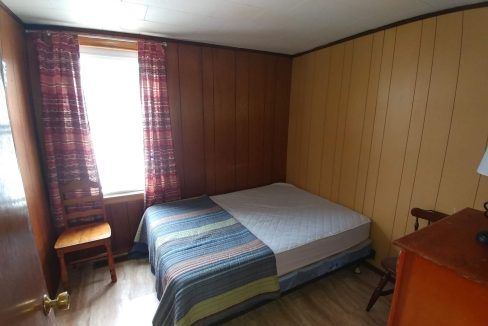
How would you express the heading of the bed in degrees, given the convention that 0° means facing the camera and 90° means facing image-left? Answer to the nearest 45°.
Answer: approximately 45°

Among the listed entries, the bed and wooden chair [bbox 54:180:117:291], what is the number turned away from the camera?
0

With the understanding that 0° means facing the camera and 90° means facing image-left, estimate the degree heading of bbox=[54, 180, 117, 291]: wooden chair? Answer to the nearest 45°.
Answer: approximately 0°

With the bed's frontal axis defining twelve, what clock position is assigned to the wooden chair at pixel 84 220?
The wooden chair is roughly at 2 o'clock from the bed.

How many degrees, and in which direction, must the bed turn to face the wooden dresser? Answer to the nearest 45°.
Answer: approximately 90° to its left

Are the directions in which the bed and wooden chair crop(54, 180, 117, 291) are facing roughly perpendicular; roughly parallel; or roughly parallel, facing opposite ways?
roughly perpendicular

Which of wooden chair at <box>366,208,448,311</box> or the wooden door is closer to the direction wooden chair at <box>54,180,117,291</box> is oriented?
the wooden door

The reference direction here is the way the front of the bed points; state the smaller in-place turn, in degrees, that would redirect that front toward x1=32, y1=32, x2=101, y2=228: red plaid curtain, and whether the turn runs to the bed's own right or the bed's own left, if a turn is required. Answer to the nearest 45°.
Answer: approximately 45° to the bed's own right
